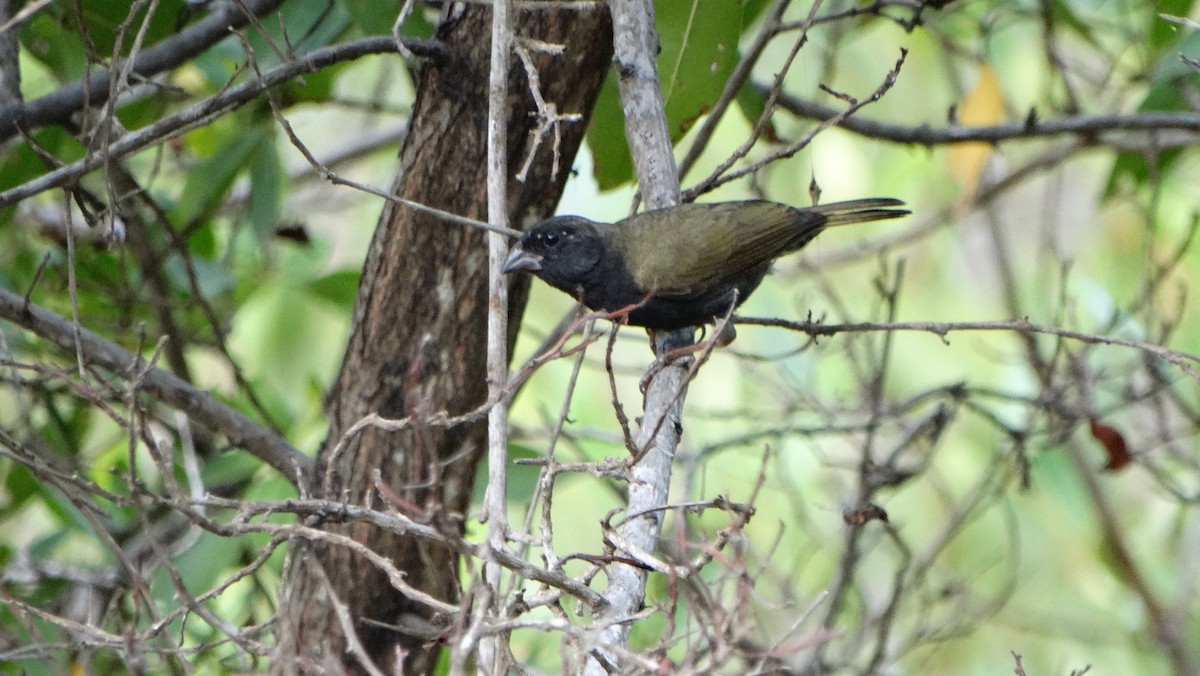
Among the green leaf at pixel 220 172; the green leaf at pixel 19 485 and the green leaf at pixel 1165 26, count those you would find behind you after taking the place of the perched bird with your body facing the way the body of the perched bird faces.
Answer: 1

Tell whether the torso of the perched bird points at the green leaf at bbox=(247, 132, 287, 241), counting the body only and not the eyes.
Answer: yes

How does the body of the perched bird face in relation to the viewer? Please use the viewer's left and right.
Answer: facing to the left of the viewer

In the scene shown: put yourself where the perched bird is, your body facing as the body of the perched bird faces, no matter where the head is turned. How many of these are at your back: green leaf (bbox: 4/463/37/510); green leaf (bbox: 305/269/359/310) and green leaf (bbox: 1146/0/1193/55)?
1

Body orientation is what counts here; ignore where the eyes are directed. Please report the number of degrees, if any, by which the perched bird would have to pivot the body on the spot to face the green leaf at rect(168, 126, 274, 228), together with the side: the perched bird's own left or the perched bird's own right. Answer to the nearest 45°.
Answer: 0° — it already faces it

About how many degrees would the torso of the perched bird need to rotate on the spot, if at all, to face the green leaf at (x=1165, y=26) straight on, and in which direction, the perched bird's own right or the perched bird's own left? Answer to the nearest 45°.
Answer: approximately 180°

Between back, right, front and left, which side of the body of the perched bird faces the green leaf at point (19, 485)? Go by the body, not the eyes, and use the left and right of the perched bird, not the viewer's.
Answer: front
